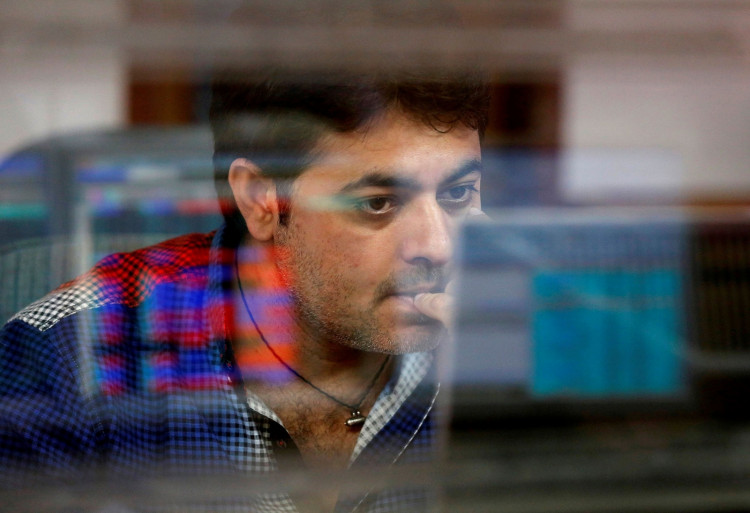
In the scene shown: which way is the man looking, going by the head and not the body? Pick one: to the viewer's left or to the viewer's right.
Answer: to the viewer's right

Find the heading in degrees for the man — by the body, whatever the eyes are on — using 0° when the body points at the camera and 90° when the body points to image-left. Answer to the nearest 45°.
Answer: approximately 315°
